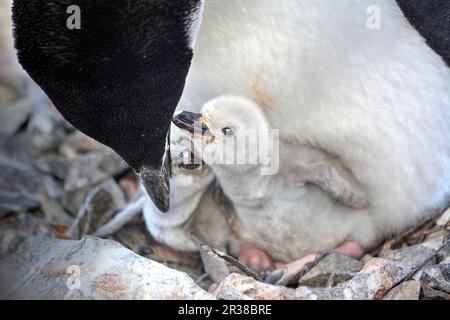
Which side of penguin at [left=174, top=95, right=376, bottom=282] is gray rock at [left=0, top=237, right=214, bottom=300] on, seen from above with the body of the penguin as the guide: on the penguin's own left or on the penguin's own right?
on the penguin's own left

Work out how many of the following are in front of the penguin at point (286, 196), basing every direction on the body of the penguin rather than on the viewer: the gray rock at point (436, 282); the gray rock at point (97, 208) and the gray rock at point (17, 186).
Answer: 2

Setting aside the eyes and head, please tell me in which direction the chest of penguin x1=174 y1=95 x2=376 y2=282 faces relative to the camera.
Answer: to the viewer's left

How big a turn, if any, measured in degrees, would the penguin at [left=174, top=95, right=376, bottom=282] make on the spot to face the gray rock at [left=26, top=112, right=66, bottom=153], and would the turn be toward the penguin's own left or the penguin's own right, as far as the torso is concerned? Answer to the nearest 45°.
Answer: approximately 45° to the penguin's own right

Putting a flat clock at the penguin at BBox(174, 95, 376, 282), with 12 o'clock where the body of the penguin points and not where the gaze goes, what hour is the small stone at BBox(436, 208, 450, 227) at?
The small stone is roughly at 6 o'clock from the penguin.

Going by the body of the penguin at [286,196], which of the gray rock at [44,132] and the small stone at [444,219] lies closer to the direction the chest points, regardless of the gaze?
the gray rock

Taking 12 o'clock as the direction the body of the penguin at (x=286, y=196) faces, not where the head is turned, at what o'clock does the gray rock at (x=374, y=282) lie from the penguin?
The gray rock is roughly at 8 o'clock from the penguin.

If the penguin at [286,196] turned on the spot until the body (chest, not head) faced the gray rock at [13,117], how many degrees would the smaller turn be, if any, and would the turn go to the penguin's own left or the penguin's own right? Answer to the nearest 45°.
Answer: approximately 45° to the penguin's own right
